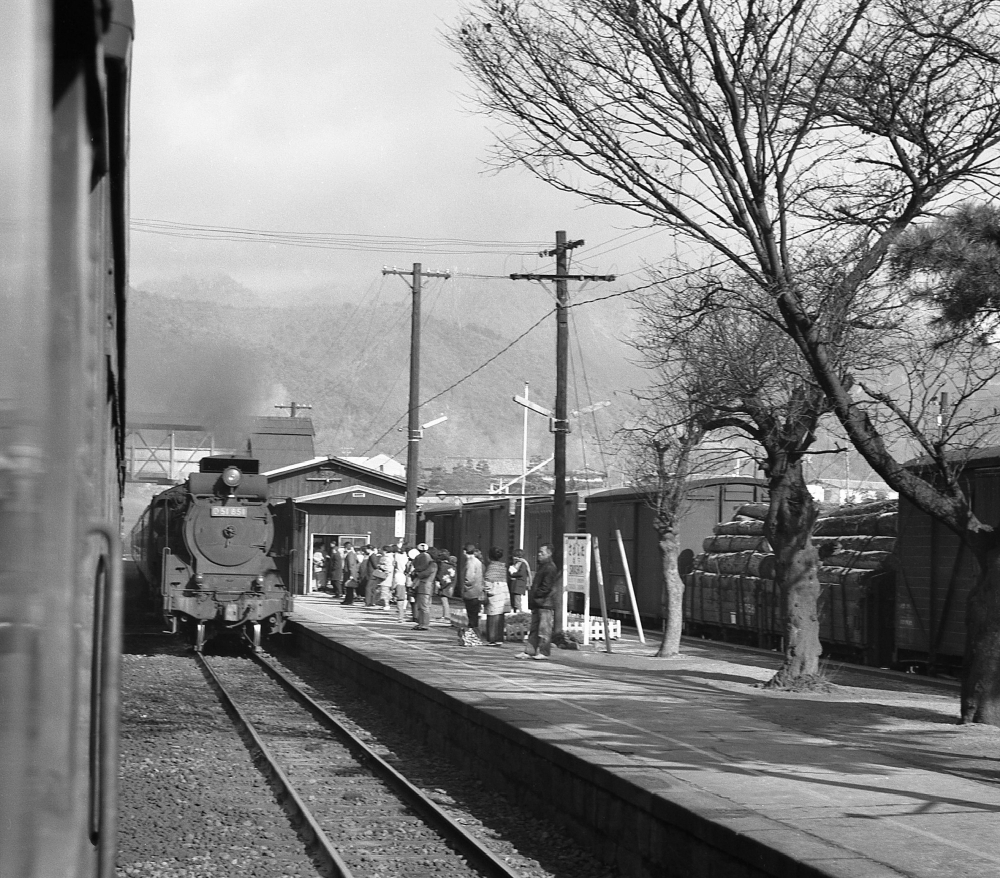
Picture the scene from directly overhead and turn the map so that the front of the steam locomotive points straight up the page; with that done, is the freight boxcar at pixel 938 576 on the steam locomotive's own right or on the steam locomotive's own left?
on the steam locomotive's own left

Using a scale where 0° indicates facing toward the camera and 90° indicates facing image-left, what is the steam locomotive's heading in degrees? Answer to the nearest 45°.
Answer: approximately 0°

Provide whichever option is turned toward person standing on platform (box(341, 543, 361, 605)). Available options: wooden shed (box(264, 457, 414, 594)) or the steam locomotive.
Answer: the wooden shed

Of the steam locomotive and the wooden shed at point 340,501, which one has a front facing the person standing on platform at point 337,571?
the wooden shed

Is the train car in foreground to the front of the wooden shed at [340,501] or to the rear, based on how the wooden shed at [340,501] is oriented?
to the front

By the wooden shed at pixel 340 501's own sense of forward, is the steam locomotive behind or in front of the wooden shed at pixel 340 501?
in front

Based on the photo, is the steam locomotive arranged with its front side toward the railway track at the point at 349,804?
yes

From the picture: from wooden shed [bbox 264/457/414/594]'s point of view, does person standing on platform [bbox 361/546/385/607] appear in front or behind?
in front

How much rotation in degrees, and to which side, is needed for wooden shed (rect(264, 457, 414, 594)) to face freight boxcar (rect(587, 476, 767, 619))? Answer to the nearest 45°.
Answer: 0° — it already faces it

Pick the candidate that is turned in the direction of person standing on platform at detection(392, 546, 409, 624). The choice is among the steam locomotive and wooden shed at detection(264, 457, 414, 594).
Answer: the wooden shed

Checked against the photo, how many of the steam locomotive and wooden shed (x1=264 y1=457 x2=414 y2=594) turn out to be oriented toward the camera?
2

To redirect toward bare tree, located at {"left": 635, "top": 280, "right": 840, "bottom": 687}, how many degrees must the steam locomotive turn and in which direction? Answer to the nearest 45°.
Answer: approximately 45° to its left

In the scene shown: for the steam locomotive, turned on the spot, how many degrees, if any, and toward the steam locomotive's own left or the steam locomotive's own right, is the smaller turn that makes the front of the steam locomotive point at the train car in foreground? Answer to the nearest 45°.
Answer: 0° — it already faces it

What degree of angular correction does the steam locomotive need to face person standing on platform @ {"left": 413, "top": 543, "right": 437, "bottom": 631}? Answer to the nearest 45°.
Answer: approximately 135° to its left
